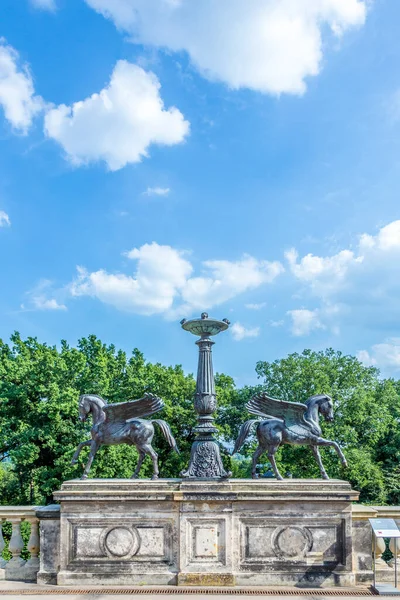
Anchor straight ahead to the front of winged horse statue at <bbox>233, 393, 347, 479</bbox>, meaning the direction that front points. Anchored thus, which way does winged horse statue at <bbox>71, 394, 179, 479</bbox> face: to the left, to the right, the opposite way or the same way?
the opposite way

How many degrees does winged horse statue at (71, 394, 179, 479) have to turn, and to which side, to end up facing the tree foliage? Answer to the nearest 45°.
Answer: approximately 90° to its right

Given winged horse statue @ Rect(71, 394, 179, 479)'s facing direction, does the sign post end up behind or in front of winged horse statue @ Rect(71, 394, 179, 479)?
behind

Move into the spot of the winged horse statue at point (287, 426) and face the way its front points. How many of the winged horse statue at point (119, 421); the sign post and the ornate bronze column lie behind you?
2

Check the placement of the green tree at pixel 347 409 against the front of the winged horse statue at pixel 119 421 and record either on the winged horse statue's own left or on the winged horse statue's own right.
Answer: on the winged horse statue's own right

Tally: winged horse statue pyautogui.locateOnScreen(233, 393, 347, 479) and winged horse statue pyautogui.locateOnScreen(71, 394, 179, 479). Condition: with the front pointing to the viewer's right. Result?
1

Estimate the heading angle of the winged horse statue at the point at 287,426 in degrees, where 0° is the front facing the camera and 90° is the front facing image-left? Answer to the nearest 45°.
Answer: approximately 270°

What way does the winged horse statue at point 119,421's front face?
to the viewer's left

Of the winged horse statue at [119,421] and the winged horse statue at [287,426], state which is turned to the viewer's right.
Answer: the winged horse statue at [287,426]

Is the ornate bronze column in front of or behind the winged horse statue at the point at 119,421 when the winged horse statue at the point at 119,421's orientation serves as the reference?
behind
